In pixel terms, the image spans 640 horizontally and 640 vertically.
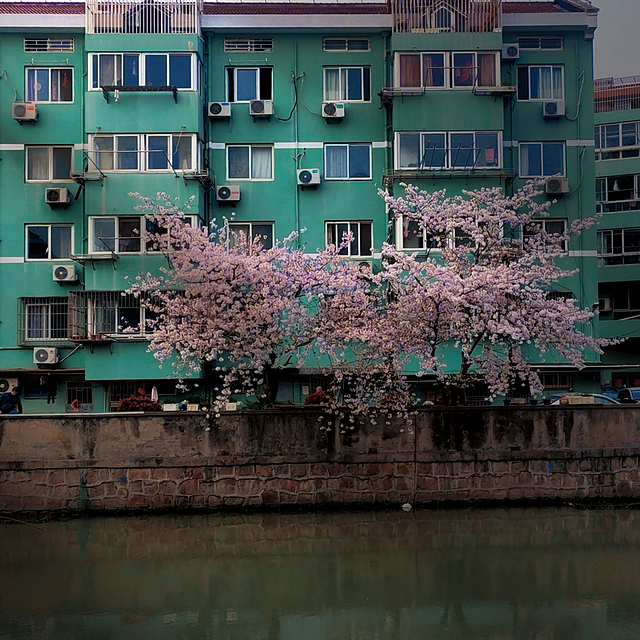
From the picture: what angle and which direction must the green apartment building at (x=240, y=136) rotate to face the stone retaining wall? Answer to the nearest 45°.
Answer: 0° — it already faces it

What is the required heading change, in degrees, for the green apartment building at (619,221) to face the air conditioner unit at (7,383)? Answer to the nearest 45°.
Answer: approximately 45° to its right

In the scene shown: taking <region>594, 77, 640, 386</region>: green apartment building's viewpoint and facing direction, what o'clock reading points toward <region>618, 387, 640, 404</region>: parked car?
The parked car is roughly at 12 o'clock from the green apartment building.

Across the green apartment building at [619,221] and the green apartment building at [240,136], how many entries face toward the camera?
2

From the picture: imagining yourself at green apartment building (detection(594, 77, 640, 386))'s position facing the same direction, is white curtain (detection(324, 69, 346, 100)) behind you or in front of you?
in front

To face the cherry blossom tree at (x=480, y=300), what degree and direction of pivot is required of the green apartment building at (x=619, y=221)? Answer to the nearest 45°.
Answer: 0° — it already faces it

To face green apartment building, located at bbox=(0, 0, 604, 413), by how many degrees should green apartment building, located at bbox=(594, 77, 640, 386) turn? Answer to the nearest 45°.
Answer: approximately 45° to its right

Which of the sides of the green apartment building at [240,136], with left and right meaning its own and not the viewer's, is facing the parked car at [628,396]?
left
